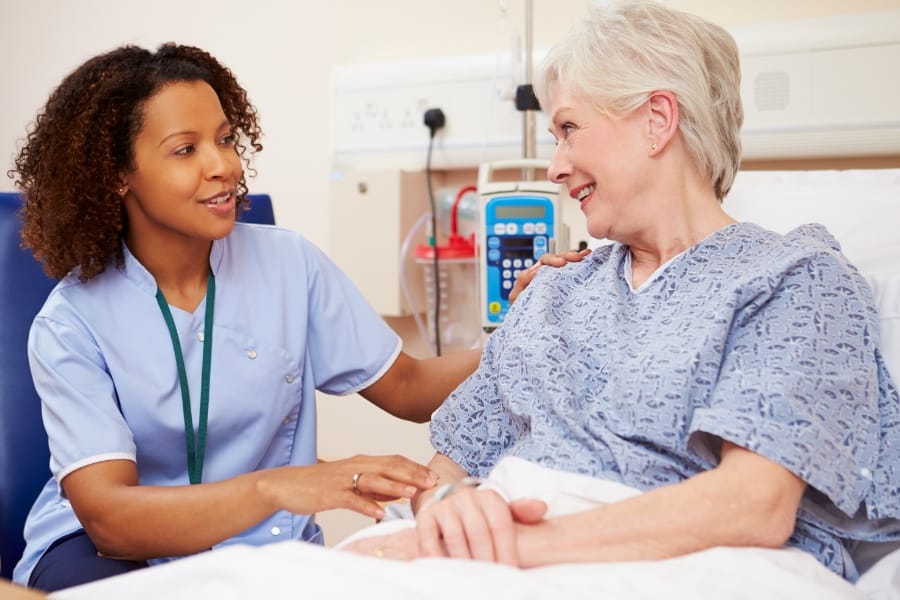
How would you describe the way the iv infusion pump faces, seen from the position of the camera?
facing the viewer

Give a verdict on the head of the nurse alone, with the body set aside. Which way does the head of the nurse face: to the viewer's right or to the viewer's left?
to the viewer's right

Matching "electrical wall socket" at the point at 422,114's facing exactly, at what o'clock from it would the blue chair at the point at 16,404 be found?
The blue chair is roughly at 1 o'clock from the electrical wall socket.

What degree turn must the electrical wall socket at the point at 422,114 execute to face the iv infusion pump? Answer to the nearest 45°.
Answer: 0° — it already faces it

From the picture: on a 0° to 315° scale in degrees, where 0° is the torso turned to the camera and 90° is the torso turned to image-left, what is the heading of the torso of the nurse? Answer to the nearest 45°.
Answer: approximately 315°

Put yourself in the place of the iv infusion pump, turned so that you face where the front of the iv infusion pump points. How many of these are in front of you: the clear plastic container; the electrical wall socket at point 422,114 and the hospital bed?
1

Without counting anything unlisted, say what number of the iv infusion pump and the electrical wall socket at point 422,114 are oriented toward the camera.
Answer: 2

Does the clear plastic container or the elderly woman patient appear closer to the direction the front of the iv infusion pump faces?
the elderly woman patient

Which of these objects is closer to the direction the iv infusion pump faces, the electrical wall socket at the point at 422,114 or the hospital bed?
the hospital bed

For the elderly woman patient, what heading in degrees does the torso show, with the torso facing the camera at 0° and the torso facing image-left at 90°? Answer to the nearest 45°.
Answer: approximately 45°

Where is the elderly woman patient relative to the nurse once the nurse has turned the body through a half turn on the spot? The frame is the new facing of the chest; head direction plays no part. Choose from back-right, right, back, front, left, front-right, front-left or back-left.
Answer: back

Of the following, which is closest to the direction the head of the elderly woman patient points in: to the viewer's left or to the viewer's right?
to the viewer's left

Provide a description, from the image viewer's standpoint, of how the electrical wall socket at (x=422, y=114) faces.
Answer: facing the viewer
